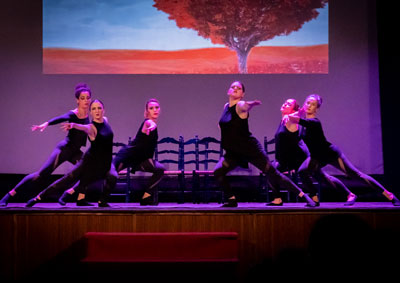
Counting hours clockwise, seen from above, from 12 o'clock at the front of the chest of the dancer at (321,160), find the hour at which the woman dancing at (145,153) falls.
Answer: The woman dancing is roughly at 1 o'clock from the dancer.

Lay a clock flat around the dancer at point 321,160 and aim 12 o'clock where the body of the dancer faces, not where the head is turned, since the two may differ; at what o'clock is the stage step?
The stage step is roughly at 12 o'clock from the dancer.

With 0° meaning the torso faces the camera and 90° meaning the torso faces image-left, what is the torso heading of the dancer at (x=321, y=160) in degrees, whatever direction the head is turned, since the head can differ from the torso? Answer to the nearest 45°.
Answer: approximately 45°
